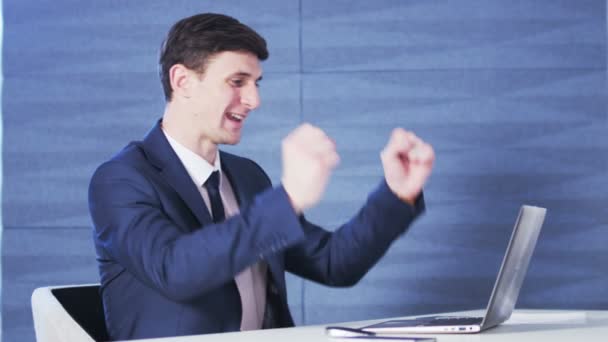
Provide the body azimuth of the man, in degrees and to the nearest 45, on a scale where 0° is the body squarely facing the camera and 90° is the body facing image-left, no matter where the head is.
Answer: approximately 315°

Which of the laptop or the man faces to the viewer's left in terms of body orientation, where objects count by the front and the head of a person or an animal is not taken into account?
the laptop

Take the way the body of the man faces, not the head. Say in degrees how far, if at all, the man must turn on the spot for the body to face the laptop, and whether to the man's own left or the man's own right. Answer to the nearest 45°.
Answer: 0° — they already face it

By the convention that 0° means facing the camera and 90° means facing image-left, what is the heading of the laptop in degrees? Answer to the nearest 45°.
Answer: approximately 90°

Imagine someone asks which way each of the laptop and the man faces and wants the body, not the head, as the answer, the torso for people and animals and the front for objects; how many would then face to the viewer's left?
1
